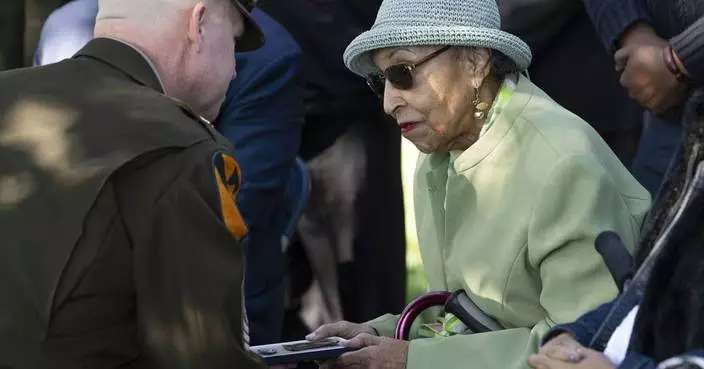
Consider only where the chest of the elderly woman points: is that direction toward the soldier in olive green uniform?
yes

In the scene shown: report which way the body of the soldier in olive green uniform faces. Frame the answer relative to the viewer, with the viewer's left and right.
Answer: facing away from the viewer and to the right of the viewer

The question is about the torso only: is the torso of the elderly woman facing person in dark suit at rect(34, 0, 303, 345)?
no

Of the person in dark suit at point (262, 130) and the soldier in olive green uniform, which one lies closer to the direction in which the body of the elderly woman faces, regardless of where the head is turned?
the soldier in olive green uniform

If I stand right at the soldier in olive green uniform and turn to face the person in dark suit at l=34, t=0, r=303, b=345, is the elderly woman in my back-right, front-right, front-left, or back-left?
front-right

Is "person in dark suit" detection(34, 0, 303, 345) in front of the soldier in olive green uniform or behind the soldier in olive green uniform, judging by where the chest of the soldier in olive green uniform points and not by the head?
in front

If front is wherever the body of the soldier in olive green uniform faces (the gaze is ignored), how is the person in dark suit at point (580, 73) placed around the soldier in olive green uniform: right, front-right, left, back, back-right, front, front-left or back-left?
front

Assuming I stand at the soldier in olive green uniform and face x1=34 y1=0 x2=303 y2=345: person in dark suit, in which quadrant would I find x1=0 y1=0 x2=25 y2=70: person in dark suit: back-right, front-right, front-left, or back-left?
front-left

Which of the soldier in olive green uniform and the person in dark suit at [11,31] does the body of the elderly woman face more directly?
the soldier in olive green uniform

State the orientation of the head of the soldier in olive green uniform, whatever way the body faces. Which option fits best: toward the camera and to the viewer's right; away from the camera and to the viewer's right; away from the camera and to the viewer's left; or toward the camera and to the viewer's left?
away from the camera and to the viewer's right

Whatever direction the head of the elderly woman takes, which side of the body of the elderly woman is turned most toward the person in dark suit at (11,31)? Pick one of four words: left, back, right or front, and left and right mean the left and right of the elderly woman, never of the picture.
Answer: right

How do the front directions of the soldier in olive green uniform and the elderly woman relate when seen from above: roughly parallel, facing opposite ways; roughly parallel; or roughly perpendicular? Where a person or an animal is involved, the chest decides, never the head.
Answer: roughly parallel, facing opposite ways

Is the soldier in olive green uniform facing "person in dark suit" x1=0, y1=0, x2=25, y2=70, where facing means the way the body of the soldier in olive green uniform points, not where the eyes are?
no

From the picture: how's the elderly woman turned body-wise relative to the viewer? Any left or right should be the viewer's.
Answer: facing the viewer and to the left of the viewer

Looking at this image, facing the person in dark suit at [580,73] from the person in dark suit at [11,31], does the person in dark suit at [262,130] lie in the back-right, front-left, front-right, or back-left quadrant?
front-right
